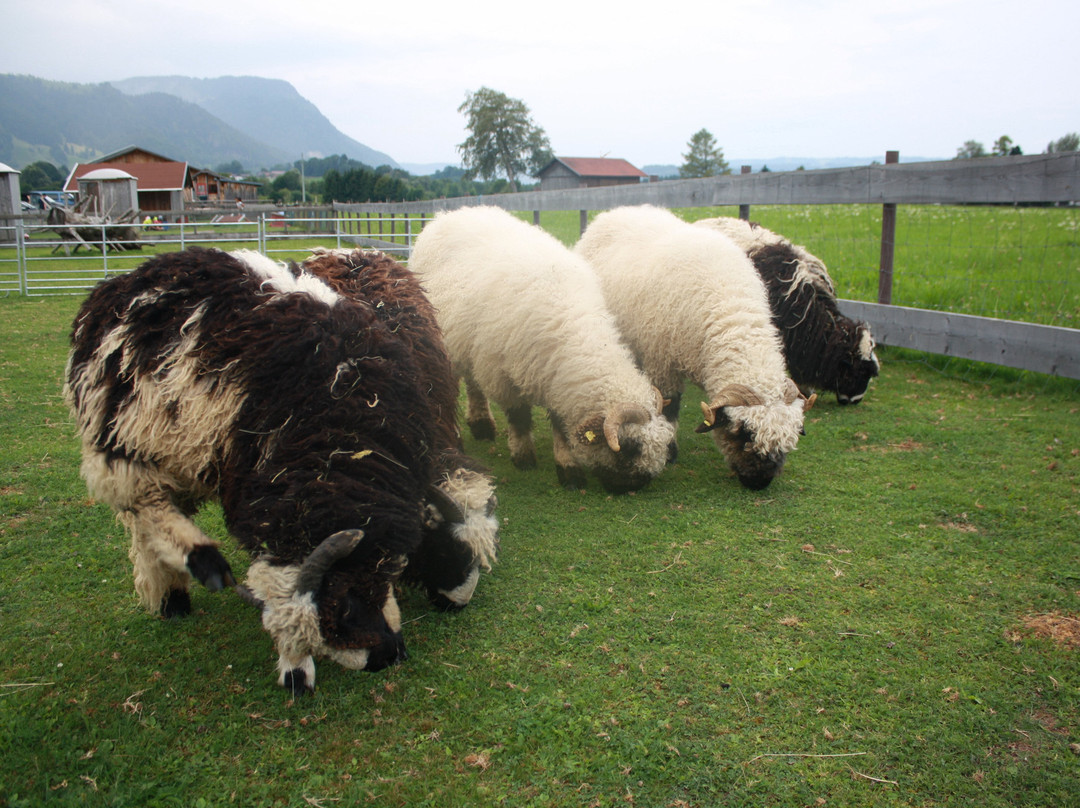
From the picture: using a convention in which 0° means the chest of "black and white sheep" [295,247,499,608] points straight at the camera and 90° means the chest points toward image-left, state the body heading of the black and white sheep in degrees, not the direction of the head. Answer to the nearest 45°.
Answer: approximately 315°

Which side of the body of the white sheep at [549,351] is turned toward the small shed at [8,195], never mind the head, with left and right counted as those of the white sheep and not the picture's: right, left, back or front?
back

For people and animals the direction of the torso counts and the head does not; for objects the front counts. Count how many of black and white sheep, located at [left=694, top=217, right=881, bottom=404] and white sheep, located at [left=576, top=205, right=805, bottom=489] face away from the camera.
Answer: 0

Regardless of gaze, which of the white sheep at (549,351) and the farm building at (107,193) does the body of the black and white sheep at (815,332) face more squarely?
the white sheep

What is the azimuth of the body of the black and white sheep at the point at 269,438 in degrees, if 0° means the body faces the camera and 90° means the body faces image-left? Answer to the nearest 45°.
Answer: approximately 315°

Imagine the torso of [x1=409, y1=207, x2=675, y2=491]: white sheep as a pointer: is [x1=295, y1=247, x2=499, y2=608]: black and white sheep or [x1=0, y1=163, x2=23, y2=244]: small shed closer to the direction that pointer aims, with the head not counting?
the black and white sheep

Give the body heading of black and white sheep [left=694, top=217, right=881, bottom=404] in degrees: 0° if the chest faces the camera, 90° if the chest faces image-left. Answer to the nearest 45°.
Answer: approximately 315°

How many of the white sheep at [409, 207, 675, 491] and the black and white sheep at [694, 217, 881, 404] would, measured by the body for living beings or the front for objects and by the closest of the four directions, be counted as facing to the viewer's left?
0

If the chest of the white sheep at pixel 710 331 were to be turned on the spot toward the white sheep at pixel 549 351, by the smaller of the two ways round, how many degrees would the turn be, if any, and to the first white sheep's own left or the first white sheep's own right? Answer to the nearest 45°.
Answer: approximately 90° to the first white sheep's own right

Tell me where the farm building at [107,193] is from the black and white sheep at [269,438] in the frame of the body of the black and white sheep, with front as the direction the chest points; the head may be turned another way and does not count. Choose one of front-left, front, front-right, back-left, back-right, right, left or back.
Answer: back-left

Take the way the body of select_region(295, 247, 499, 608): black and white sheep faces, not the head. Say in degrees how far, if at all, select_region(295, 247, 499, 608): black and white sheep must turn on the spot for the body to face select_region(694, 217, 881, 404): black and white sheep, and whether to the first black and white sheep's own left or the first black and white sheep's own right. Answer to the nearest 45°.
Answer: approximately 90° to the first black and white sheep's own left
